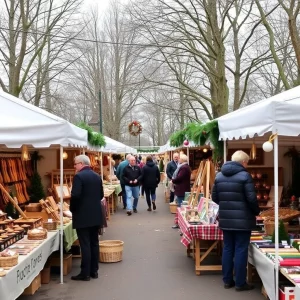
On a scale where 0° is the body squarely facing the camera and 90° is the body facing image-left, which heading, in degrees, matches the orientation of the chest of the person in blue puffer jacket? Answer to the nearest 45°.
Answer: approximately 225°

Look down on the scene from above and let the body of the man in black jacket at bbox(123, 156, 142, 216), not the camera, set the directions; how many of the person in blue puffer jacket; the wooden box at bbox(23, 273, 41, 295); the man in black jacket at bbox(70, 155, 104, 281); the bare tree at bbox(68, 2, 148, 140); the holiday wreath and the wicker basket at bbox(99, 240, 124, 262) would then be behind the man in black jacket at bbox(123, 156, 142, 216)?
2

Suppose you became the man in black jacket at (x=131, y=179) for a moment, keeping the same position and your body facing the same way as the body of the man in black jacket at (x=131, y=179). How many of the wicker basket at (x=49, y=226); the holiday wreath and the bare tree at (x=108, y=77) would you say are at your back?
2

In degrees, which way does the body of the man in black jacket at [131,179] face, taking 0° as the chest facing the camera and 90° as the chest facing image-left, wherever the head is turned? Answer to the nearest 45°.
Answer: approximately 0°

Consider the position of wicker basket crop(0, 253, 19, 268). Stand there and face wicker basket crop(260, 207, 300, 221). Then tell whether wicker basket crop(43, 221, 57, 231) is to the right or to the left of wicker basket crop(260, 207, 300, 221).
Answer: left

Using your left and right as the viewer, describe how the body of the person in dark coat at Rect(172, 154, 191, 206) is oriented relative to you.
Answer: facing to the left of the viewer

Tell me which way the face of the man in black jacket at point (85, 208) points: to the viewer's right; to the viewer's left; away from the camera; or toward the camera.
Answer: to the viewer's left

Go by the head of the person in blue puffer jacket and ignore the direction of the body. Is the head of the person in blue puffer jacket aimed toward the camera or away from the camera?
away from the camera

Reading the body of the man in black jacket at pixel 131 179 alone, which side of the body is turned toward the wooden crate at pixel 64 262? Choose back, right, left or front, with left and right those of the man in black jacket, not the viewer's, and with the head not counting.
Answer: front

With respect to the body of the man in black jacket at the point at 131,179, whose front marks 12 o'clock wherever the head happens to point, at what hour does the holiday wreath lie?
The holiday wreath is roughly at 6 o'clock from the man in black jacket.

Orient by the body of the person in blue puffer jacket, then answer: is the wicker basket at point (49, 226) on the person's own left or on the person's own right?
on the person's own left

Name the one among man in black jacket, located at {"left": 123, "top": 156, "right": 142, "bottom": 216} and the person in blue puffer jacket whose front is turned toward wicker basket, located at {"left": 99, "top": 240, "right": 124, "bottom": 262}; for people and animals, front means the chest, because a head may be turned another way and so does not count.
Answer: the man in black jacket

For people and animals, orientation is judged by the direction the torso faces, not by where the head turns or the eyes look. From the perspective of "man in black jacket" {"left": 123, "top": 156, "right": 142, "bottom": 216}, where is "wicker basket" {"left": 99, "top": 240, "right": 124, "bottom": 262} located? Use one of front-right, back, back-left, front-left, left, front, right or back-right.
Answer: front

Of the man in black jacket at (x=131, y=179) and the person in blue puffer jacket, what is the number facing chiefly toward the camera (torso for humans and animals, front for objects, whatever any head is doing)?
1
